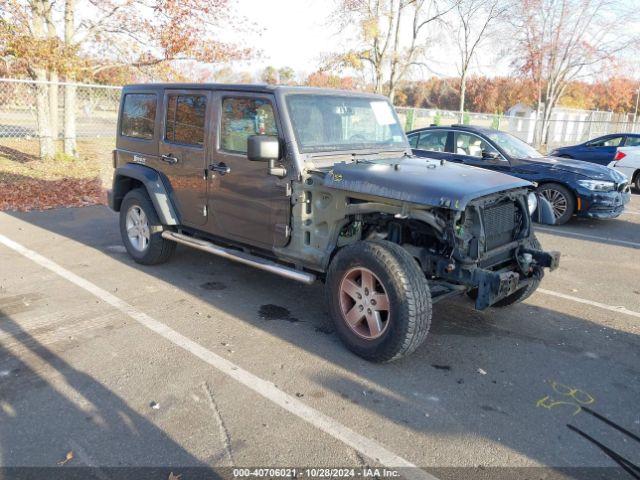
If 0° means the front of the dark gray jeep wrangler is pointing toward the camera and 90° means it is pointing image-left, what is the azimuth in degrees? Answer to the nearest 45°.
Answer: approximately 315°

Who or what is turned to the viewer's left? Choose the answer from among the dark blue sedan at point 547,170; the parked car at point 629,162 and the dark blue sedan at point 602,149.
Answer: the dark blue sedan at point 602,149

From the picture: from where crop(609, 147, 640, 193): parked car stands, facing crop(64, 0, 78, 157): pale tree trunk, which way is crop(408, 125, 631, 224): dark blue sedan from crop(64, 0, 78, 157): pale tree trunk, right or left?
left

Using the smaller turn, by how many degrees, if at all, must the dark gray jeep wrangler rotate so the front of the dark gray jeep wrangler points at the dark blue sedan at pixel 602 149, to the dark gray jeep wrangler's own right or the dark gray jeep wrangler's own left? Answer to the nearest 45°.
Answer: approximately 90° to the dark gray jeep wrangler's own left

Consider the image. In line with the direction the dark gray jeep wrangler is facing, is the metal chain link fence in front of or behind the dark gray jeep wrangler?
behind

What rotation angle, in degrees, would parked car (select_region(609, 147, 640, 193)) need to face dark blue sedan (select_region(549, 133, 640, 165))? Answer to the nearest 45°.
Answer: approximately 135° to its left

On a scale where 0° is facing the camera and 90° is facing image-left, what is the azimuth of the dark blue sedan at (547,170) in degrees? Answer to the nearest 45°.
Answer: approximately 315°

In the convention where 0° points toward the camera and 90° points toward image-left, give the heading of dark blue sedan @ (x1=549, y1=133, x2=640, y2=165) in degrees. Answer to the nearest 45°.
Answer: approximately 90°
